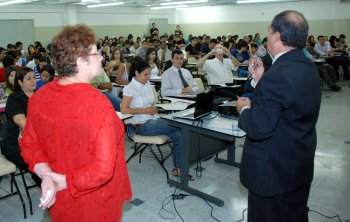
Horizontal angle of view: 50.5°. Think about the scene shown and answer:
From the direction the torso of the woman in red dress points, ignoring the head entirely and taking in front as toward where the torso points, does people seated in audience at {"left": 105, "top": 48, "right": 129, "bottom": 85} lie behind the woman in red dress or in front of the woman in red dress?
in front

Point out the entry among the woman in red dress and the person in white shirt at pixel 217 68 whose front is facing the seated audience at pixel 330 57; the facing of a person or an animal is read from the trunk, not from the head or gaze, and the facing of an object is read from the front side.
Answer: the woman in red dress

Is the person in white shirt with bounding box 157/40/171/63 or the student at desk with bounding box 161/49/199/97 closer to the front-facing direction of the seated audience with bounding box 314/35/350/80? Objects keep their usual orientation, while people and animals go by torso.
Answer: the student at desk

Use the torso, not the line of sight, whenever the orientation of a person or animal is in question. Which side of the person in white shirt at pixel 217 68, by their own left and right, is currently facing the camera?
front

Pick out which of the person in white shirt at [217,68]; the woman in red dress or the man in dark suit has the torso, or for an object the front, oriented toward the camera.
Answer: the person in white shirt

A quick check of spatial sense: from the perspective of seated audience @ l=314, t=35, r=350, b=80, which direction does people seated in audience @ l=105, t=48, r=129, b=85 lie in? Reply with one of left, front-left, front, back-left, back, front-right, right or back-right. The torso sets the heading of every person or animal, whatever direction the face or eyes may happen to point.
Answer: right

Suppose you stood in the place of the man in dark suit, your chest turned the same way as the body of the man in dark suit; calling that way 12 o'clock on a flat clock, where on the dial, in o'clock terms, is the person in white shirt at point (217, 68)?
The person in white shirt is roughly at 1 o'clock from the man in dark suit.

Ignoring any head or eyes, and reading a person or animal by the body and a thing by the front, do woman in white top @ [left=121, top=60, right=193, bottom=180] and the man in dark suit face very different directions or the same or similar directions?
very different directions

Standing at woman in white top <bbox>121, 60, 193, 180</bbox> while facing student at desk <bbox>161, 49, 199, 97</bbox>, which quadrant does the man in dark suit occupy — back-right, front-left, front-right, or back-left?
back-right

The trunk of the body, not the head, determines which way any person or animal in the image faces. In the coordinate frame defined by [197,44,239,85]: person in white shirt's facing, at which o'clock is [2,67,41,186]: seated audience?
[2,67,41,186]: seated audience is roughly at 1 o'clock from [197,44,239,85]: person in white shirt.

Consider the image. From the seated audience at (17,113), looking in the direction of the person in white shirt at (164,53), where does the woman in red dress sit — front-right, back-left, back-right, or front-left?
back-right

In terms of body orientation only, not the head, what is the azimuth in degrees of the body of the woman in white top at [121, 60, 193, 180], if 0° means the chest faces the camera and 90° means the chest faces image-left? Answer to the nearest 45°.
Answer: approximately 315°

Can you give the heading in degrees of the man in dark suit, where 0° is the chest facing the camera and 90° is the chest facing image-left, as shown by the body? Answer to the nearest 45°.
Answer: approximately 135°

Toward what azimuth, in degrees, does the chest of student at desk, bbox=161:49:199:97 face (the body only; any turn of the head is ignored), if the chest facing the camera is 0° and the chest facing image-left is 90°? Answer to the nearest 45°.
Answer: approximately 315°

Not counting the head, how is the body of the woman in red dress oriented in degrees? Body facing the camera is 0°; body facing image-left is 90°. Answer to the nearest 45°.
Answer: approximately 225°

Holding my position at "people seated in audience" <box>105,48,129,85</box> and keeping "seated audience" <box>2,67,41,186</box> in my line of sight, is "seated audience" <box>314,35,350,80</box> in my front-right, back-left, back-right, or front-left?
back-left

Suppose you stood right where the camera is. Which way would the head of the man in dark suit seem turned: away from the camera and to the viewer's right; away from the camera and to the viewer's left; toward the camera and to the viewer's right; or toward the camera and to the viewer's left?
away from the camera and to the viewer's left

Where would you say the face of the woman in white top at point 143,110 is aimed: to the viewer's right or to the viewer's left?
to the viewer's right
